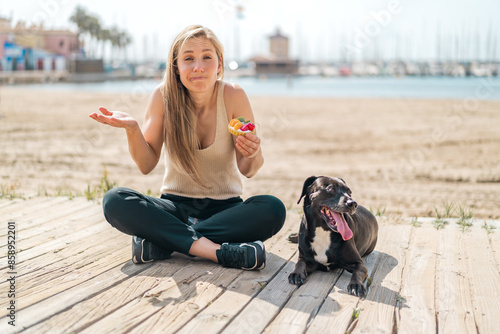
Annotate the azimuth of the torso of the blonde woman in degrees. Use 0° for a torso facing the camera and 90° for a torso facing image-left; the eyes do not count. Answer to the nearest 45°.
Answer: approximately 0°

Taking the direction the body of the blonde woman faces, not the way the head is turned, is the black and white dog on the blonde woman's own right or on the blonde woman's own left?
on the blonde woman's own left
